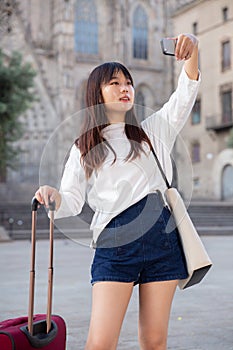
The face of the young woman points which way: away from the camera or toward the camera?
toward the camera

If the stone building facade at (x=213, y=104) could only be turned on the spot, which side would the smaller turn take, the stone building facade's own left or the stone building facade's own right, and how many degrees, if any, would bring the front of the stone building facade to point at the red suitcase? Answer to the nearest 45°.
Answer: approximately 45° to the stone building facade's own left

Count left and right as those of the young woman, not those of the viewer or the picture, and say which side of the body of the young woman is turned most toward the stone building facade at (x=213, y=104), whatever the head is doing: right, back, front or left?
back

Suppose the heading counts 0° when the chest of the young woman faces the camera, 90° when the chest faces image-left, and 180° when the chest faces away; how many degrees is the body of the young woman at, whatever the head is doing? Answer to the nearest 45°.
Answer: approximately 0°

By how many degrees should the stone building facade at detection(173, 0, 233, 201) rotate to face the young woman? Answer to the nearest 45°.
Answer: approximately 45° to its left

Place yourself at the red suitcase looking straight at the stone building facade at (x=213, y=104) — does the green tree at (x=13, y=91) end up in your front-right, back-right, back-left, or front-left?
front-left

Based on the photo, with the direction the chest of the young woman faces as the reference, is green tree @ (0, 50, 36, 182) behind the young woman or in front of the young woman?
behind
